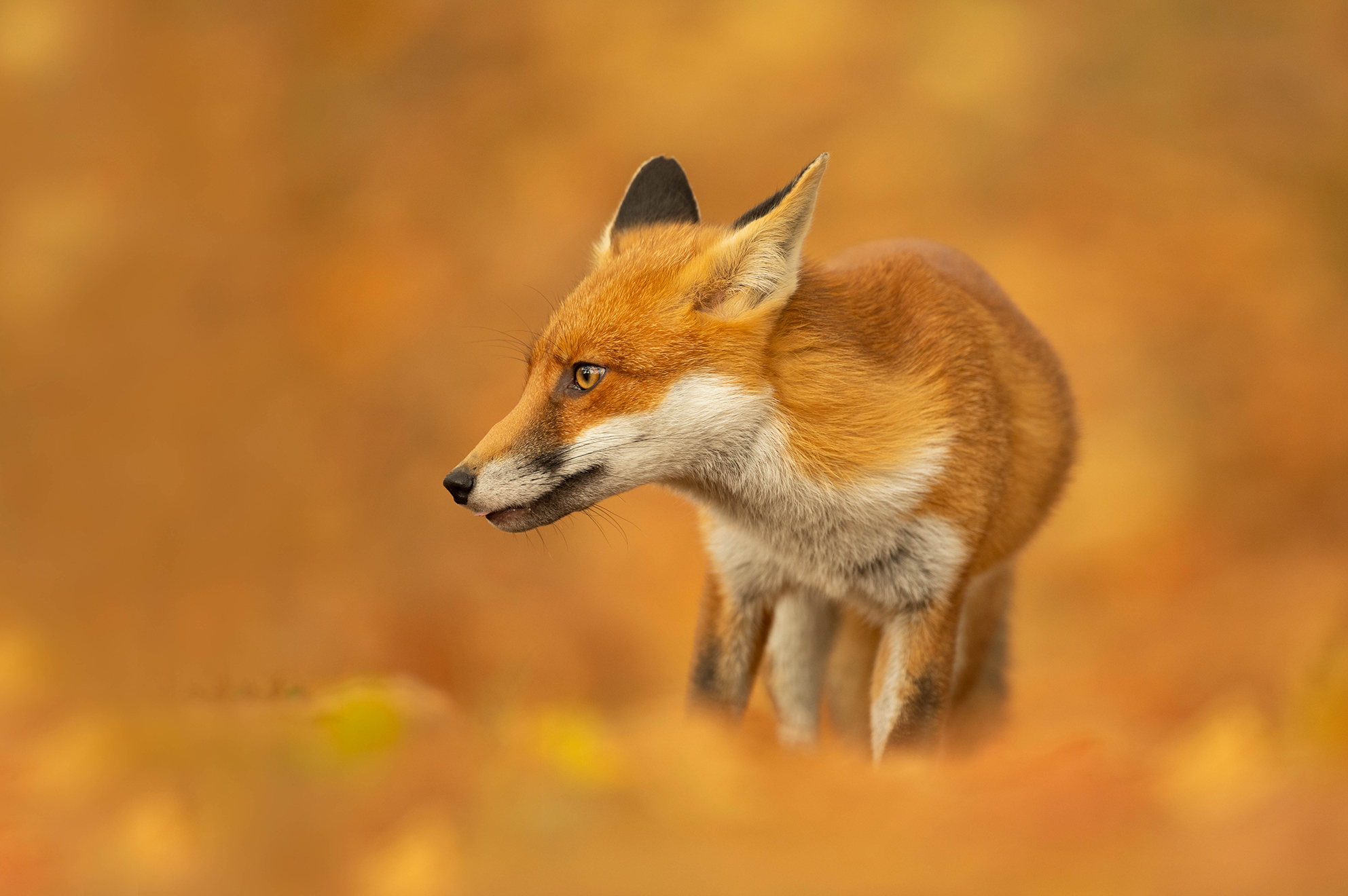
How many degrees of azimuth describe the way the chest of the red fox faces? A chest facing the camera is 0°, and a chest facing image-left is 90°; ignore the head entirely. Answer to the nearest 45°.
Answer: approximately 45°
